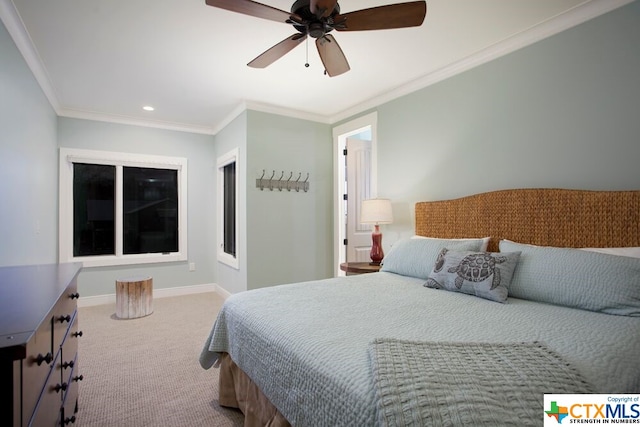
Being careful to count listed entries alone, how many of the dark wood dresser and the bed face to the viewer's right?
1

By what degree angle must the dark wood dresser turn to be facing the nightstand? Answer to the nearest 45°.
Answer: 0° — it already faces it

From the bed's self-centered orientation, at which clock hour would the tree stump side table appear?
The tree stump side table is roughly at 2 o'clock from the bed.

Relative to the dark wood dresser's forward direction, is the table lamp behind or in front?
in front

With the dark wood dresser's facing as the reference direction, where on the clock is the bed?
The bed is roughly at 1 o'clock from the dark wood dresser.

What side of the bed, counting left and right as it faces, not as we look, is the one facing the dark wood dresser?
front

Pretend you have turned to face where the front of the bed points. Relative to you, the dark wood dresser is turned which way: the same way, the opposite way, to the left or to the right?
the opposite way

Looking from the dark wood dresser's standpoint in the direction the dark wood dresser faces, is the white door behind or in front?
in front

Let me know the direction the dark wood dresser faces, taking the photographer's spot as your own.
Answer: facing to the right of the viewer

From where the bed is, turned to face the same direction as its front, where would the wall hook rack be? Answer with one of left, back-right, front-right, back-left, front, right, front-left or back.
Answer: right

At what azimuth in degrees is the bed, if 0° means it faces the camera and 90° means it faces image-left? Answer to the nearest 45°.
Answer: approximately 45°

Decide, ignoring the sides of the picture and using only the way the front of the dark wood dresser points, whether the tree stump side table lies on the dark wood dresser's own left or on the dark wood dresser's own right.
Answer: on the dark wood dresser's own left

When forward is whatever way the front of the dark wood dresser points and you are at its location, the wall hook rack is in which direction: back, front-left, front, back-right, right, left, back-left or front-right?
front-left
